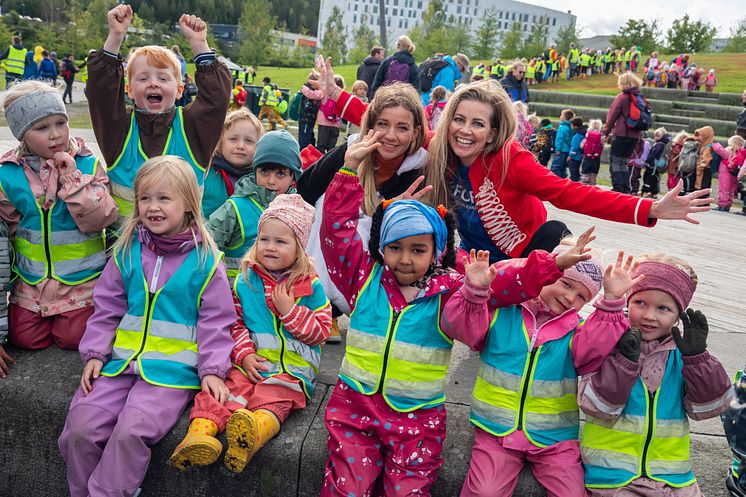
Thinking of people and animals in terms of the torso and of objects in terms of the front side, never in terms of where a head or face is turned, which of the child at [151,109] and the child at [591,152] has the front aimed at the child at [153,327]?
the child at [151,109]

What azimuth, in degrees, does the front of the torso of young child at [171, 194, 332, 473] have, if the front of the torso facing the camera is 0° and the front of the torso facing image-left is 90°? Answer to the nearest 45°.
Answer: approximately 45°

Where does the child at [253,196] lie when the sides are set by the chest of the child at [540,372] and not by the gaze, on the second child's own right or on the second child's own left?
on the second child's own right

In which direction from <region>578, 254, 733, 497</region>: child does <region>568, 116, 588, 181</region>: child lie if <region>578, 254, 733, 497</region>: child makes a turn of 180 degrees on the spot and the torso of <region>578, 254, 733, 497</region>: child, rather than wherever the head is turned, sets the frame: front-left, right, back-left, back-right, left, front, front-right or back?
front

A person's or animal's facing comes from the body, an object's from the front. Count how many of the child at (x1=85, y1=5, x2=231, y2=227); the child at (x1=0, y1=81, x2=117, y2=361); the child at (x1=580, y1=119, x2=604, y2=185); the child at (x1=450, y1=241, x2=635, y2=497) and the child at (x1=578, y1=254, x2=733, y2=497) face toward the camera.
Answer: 4

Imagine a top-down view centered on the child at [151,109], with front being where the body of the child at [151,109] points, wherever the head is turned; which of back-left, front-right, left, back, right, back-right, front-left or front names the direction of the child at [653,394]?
front-left

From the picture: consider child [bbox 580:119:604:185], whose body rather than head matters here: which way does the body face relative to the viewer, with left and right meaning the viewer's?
facing away from the viewer

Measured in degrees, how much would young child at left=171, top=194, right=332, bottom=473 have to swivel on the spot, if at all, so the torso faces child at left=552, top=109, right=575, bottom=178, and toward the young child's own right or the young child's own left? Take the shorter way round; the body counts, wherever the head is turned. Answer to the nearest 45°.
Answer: approximately 180°
